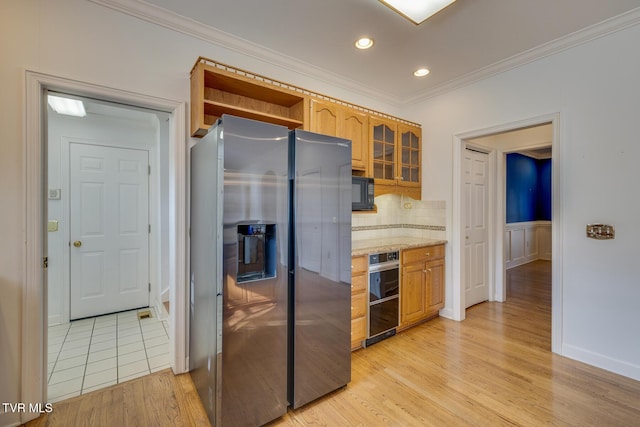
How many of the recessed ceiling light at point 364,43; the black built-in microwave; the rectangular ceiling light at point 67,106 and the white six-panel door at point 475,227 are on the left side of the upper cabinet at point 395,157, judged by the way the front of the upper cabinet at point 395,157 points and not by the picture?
1

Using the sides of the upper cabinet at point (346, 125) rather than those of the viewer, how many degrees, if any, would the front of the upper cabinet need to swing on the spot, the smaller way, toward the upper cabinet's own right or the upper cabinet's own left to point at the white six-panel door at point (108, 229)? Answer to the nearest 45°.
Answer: approximately 135° to the upper cabinet's own right

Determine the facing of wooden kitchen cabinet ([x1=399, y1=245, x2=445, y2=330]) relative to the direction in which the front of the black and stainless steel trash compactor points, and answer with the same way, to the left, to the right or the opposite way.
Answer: the same way

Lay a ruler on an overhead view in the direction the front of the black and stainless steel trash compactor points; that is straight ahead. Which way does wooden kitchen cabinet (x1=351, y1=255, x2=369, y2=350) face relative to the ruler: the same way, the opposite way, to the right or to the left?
the same way

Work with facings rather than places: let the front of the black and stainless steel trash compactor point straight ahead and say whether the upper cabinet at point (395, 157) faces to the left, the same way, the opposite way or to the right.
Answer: the same way

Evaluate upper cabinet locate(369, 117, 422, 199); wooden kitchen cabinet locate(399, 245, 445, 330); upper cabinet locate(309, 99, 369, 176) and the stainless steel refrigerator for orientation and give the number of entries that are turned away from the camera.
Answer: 0

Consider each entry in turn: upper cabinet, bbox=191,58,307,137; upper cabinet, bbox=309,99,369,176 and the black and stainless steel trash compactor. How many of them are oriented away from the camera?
0

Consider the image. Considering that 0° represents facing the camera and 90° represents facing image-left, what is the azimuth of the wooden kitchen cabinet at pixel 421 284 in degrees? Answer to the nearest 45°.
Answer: approximately 315°

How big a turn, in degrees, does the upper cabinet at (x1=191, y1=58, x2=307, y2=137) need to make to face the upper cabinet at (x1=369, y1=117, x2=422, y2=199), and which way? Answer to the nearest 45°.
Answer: approximately 45° to its left

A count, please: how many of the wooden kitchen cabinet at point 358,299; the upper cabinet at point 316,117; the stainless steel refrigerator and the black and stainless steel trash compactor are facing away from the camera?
0

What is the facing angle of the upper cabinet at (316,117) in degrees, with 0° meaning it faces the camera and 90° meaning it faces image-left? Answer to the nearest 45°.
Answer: approximately 315°

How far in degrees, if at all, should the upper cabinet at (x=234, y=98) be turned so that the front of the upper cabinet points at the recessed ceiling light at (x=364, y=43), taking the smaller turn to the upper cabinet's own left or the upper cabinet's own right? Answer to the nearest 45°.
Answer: approximately 45° to the upper cabinet's own left

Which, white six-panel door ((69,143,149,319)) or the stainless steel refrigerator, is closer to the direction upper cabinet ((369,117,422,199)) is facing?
the stainless steel refrigerator

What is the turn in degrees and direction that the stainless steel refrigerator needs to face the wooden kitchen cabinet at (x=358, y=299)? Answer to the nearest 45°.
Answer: approximately 90° to its left

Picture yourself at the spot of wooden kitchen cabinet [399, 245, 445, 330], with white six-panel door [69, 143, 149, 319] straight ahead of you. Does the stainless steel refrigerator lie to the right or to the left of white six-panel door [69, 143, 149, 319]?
left

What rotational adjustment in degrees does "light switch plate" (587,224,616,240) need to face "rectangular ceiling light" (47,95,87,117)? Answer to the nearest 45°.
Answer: approximately 45° to its right

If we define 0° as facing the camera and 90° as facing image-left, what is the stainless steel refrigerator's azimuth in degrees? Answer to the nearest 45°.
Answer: approximately 315°

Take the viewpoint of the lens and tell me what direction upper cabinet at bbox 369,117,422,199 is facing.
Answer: facing the viewer and to the right of the viewer

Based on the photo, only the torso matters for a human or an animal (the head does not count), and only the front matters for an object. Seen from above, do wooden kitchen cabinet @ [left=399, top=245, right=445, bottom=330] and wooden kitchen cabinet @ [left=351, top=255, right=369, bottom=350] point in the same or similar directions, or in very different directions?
same or similar directions

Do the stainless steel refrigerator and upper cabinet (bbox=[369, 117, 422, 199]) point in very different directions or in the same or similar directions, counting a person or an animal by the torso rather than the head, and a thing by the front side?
same or similar directions

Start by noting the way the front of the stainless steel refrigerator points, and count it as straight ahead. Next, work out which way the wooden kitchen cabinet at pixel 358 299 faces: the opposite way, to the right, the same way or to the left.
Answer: the same way

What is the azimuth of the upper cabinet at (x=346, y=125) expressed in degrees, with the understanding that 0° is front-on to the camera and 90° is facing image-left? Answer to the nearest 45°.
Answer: approximately 315°
